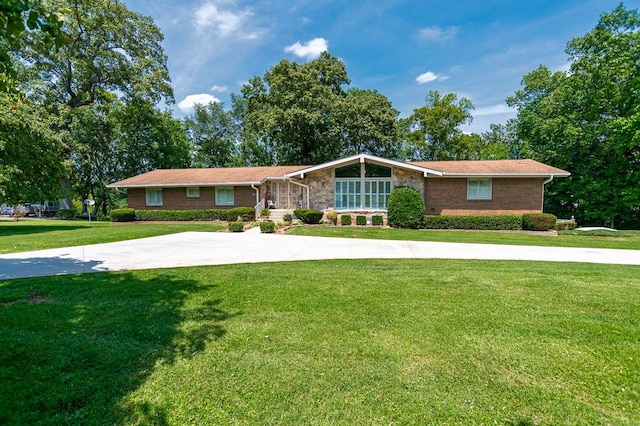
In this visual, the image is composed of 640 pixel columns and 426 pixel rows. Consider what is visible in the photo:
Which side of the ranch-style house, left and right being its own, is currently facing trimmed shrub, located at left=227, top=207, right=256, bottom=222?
right

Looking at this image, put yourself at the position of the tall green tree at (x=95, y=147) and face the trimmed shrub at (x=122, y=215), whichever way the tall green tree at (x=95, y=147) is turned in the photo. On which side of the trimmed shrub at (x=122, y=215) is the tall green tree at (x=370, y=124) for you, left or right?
left

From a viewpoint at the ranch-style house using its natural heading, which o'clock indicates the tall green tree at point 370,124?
The tall green tree is roughly at 6 o'clock from the ranch-style house.

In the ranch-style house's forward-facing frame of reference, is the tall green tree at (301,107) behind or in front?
behind

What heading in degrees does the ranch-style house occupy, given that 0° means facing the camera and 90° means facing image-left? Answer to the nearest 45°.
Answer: approximately 0°

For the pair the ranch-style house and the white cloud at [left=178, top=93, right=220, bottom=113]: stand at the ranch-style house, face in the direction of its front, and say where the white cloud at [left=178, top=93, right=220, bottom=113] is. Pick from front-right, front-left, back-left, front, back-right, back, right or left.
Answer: back-right

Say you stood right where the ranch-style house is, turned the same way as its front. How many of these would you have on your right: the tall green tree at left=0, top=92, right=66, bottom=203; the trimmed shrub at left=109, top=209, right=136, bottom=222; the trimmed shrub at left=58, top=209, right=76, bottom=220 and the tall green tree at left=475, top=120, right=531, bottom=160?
3

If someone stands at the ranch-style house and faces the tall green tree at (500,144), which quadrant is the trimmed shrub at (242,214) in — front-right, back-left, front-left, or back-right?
back-left

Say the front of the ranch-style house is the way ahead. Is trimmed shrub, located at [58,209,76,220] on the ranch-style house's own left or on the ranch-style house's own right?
on the ranch-style house's own right

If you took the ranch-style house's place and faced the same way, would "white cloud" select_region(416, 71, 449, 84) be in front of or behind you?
behind

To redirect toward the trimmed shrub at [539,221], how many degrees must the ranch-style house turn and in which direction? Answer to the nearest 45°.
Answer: approximately 90° to its left

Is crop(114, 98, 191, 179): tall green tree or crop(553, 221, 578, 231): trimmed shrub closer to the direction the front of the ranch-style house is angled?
the trimmed shrub

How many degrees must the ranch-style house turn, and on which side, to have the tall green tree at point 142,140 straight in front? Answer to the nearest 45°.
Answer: approximately 135° to its right

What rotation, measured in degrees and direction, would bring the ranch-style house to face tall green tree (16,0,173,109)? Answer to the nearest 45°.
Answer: approximately 90° to its right
